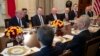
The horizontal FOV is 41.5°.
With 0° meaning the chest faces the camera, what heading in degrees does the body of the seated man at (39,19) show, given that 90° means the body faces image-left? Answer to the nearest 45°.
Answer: approximately 315°

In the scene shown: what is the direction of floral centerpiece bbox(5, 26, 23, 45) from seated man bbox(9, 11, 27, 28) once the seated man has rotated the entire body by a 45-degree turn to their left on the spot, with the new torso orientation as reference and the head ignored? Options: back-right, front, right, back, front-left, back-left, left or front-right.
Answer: right

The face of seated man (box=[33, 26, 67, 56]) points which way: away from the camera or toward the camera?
away from the camera

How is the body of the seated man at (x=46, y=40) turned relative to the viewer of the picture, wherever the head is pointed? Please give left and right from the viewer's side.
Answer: facing away from the viewer and to the left of the viewer

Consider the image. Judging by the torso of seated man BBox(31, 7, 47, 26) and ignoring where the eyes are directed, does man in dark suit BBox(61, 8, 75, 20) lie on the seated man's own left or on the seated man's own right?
on the seated man's own left

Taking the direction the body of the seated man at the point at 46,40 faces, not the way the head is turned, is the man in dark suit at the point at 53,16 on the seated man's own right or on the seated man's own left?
on the seated man's own right

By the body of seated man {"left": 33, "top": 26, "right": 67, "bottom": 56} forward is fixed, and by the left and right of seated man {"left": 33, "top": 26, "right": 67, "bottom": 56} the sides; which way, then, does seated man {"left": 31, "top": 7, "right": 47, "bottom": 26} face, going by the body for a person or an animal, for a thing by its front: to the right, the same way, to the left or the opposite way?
the opposite way
